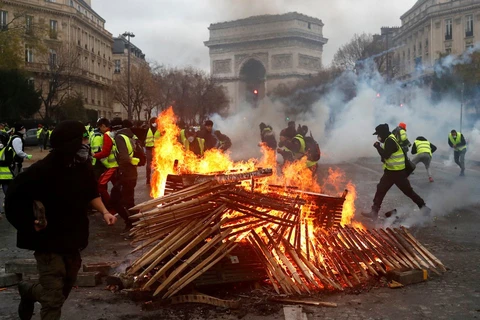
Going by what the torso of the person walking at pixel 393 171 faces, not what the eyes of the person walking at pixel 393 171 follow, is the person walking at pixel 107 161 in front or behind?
in front

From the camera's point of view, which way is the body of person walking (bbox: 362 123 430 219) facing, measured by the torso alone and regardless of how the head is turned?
to the viewer's left

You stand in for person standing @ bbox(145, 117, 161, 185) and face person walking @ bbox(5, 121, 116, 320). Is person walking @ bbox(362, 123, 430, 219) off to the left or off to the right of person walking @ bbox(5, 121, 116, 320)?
left

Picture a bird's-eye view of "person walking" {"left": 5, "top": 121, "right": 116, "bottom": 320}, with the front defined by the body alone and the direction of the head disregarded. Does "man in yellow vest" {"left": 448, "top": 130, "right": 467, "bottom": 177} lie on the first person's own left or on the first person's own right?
on the first person's own left

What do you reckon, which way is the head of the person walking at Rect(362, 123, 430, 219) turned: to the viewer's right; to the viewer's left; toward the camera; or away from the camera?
to the viewer's left

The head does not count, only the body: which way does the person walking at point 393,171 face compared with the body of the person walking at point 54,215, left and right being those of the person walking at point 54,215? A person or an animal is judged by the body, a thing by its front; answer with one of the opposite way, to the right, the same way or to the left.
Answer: the opposite way

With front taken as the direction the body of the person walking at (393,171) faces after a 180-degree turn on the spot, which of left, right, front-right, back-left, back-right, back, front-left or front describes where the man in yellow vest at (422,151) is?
left
